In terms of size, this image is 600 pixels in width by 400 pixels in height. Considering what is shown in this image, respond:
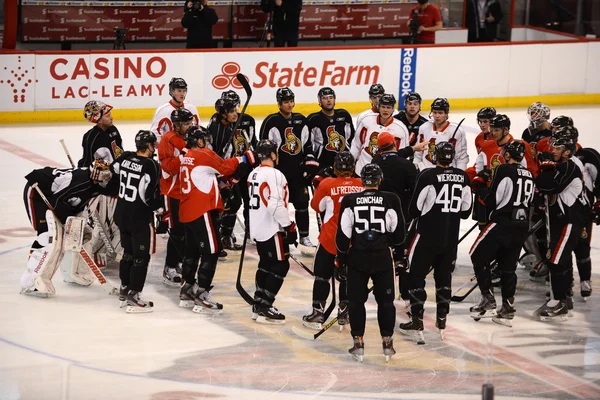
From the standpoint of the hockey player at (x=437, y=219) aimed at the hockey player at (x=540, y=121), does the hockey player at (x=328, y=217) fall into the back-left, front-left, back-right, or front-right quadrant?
back-left

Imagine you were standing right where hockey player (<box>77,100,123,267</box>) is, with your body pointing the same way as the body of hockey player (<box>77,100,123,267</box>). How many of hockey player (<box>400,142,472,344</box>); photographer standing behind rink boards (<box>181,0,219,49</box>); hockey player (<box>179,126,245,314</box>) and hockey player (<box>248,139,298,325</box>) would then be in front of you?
3

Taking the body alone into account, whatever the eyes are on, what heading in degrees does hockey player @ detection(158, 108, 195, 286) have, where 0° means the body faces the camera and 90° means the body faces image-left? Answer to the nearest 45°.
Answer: approximately 270°

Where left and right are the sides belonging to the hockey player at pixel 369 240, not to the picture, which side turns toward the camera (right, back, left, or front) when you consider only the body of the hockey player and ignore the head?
back

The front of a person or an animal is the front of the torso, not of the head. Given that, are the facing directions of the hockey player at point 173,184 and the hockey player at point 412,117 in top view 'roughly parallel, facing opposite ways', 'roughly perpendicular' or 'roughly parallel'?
roughly perpendicular

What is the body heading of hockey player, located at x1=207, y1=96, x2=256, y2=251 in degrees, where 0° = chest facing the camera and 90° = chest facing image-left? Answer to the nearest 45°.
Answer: approximately 315°

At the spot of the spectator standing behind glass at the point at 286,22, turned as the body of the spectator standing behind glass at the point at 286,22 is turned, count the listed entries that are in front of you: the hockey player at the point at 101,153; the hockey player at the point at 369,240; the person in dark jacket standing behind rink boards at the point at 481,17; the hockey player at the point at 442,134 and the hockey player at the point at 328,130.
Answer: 4

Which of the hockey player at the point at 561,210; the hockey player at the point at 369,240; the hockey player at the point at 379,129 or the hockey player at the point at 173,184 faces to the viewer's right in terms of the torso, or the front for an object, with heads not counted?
the hockey player at the point at 173,184

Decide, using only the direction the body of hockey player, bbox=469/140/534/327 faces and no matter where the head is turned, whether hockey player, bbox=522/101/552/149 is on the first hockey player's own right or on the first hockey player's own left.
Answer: on the first hockey player's own right

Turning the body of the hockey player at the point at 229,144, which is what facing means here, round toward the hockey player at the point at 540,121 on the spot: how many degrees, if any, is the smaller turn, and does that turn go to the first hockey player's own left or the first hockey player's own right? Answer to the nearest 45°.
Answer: approximately 45° to the first hockey player's own left

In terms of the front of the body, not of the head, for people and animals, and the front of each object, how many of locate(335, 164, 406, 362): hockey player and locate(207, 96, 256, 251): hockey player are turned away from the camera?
1

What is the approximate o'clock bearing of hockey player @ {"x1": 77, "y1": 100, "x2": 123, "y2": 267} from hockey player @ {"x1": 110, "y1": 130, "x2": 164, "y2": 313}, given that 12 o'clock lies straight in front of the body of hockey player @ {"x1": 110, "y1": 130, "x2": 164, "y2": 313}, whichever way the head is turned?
hockey player @ {"x1": 77, "y1": 100, "x2": 123, "y2": 267} is roughly at 10 o'clock from hockey player @ {"x1": 110, "y1": 130, "x2": 164, "y2": 313}.

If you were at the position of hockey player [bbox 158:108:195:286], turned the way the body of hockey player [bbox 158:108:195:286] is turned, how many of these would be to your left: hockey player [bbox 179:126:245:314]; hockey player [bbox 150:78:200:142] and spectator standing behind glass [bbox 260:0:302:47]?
2

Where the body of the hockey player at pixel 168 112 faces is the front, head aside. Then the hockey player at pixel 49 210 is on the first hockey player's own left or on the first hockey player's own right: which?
on the first hockey player's own right
